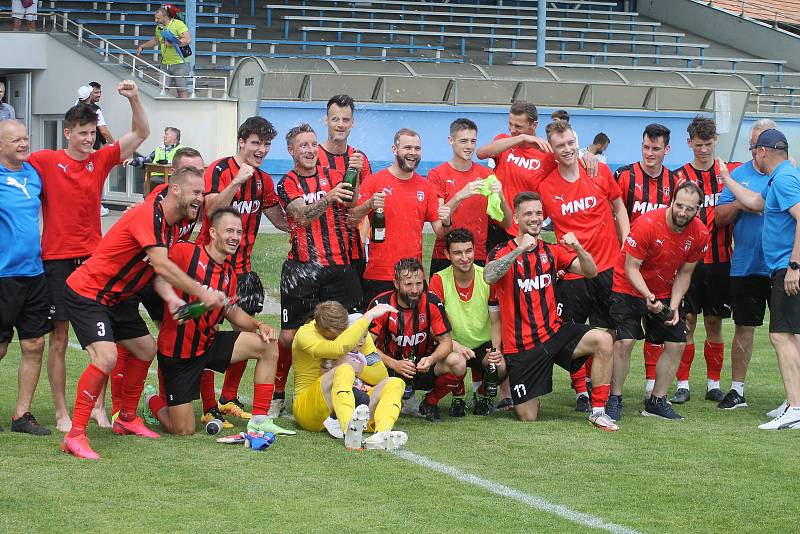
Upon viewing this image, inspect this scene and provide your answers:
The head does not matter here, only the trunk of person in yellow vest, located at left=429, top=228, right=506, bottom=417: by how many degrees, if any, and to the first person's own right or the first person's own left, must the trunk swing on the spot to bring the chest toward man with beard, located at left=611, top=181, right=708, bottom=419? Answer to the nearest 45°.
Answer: approximately 90° to the first person's own left

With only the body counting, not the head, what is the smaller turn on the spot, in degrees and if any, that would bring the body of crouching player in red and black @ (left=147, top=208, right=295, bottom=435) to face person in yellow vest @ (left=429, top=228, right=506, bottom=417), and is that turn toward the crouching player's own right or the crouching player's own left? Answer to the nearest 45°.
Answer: approximately 45° to the crouching player's own left

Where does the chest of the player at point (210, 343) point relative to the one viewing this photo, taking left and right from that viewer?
facing the viewer and to the right of the viewer

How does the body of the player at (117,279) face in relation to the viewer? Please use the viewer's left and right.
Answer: facing to the right of the viewer

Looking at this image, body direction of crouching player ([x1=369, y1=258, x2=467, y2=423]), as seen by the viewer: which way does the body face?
toward the camera

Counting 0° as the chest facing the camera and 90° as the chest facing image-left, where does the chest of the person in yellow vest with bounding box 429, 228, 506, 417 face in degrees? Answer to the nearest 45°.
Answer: approximately 0°

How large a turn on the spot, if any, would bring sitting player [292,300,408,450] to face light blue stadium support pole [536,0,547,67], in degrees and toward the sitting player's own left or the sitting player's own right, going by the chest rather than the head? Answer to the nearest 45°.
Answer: approximately 135° to the sitting player's own left

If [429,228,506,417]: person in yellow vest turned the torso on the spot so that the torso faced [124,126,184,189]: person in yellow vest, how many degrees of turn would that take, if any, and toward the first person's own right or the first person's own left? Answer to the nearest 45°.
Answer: approximately 135° to the first person's own right

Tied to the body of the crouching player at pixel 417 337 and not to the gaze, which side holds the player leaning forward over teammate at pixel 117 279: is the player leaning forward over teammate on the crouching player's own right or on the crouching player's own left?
on the crouching player's own right

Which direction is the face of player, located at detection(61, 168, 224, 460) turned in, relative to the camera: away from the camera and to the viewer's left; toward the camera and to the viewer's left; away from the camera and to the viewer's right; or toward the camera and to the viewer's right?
toward the camera and to the viewer's right

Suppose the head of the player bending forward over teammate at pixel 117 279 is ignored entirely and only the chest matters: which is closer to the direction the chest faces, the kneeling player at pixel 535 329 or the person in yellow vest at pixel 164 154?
the kneeling player

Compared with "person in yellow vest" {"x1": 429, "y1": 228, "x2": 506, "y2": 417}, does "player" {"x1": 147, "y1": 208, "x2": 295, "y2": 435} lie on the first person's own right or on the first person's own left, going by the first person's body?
on the first person's own right
